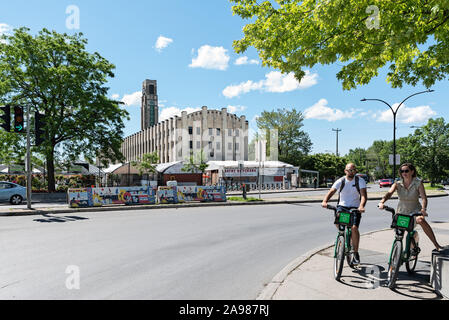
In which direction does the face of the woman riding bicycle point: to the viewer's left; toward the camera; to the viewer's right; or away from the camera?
toward the camera

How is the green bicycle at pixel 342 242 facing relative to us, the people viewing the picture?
facing the viewer

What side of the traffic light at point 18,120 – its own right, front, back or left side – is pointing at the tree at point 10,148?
back

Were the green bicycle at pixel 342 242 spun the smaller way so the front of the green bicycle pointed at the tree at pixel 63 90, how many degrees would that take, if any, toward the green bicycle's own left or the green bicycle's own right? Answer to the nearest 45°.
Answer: approximately 135° to the green bicycle's own right

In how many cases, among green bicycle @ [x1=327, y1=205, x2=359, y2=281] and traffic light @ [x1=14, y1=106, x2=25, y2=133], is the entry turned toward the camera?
2

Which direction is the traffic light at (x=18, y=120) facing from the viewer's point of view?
toward the camera

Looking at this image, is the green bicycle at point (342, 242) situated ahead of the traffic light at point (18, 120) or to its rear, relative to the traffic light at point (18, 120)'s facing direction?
ahead

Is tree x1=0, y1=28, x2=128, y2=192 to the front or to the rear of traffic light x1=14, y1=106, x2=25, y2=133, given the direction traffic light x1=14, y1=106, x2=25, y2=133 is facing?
to the rear
